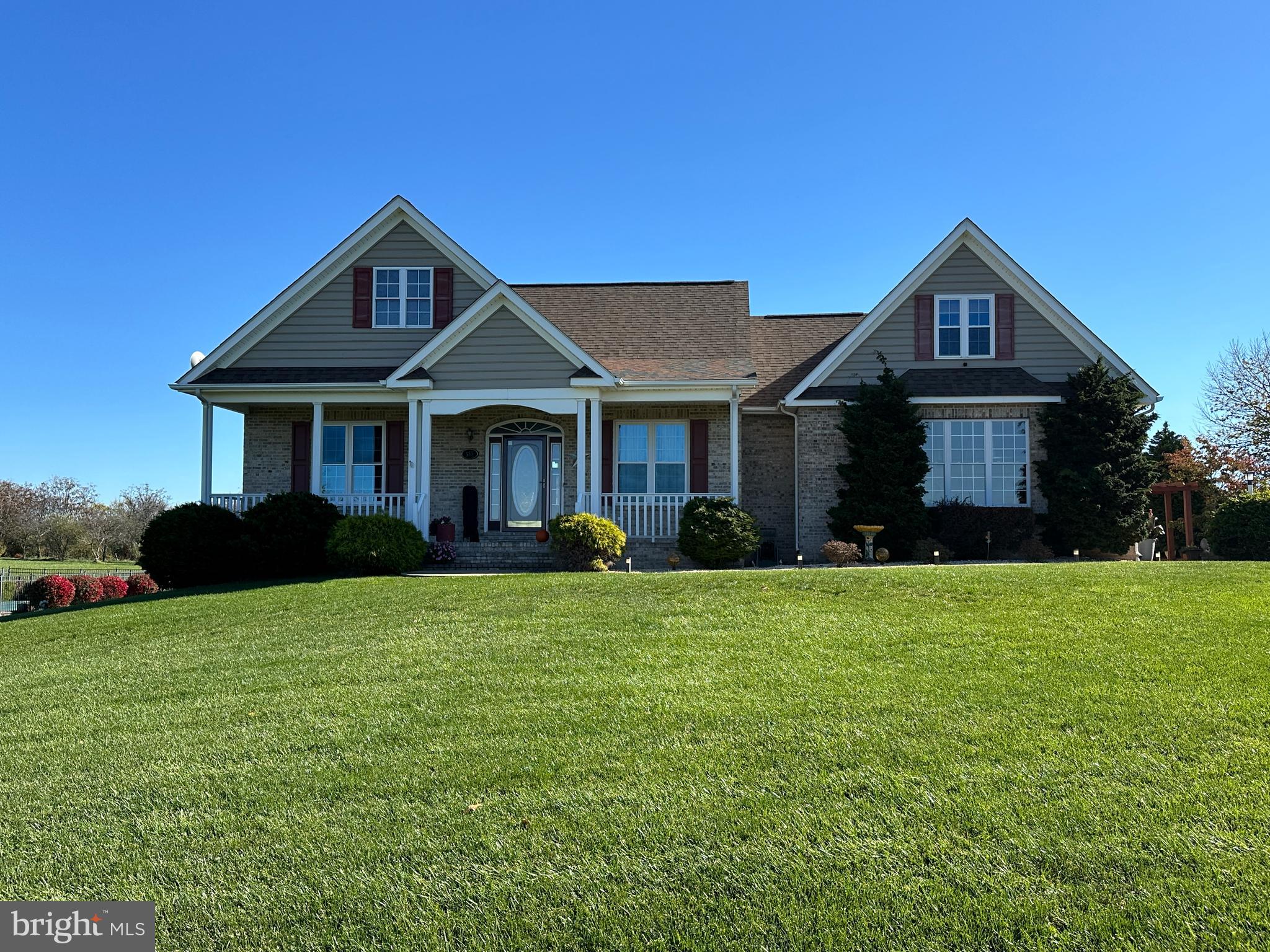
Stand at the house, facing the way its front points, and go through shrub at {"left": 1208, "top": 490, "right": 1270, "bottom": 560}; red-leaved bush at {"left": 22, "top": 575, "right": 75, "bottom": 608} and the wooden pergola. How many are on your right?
1

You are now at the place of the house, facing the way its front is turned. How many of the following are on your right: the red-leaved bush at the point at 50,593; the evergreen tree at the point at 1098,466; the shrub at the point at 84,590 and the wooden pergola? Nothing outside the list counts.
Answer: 2

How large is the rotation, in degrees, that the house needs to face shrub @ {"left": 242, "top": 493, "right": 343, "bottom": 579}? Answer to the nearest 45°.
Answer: approximately 45° to its right

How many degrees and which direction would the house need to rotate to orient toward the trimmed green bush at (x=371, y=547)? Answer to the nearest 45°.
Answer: approximately 45° to its right

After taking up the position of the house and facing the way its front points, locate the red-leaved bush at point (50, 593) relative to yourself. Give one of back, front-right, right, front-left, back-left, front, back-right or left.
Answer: right

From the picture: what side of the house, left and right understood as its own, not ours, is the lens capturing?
front

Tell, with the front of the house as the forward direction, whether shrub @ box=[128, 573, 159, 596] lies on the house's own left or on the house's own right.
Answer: on the house's own right

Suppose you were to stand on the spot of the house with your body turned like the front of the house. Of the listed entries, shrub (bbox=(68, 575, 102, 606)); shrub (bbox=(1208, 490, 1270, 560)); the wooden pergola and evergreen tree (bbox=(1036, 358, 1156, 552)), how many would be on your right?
1

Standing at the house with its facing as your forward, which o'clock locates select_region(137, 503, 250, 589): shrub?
The shrub is roughly at 2 o'clock from the house.

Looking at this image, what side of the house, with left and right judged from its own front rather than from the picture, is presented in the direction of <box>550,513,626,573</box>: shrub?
front

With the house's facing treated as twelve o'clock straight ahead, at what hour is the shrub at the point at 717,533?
The shrub is roughly at 11 o'clock from the house.

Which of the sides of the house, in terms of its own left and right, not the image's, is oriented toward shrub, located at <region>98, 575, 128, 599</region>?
right
